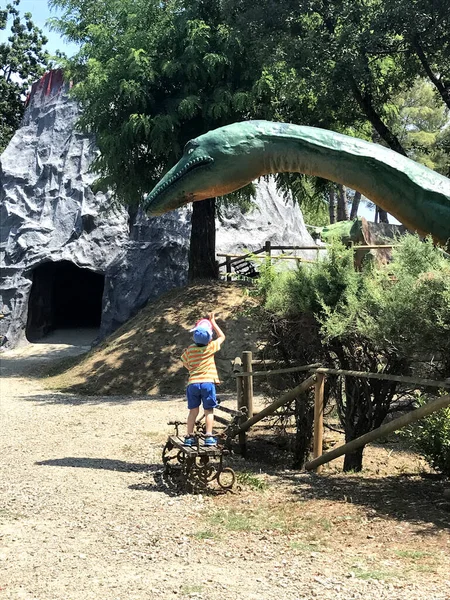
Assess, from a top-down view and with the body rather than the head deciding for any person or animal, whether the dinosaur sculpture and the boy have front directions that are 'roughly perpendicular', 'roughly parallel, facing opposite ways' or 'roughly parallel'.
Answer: roughly perpendicular

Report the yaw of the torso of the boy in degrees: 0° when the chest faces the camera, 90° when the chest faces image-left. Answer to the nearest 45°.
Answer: approximately 180°

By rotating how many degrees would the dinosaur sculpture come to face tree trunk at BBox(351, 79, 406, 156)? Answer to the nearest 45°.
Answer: approximately 90° to its right

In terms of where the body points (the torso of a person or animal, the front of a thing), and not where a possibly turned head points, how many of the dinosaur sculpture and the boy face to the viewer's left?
1

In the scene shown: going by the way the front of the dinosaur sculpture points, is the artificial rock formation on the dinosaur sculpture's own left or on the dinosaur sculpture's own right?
on the dinosaur sculpture's own right

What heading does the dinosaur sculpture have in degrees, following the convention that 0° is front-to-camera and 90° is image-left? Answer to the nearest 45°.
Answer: approximately 90°

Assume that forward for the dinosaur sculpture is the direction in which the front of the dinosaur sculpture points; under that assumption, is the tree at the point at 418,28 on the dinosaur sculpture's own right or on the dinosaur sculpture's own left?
on the dinosaur sculpture's own right

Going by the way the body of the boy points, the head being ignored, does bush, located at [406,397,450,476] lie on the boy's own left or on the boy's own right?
on the boy's own right

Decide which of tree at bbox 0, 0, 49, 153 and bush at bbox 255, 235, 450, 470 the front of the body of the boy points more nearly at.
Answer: the tree
